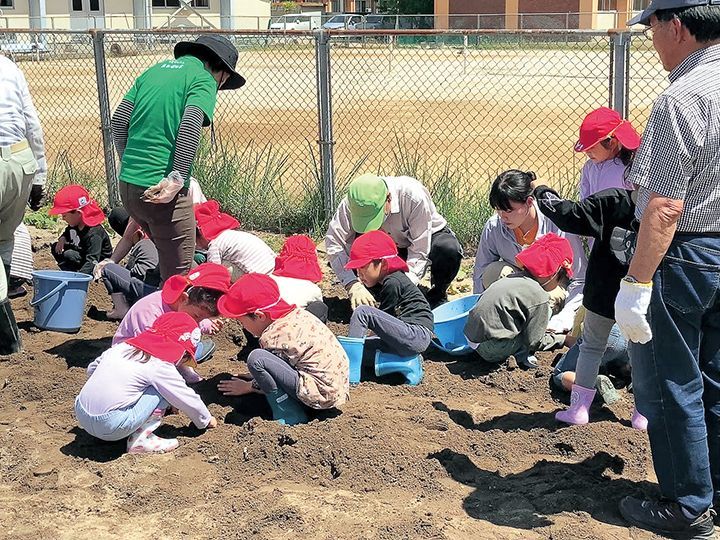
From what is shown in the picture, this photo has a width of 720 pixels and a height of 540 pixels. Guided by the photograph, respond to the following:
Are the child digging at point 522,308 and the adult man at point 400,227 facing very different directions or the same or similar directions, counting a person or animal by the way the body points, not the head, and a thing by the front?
very different directions

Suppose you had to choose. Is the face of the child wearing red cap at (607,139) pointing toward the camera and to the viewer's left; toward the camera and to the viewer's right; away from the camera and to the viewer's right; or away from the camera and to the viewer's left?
toward the camera and to the viewer's left

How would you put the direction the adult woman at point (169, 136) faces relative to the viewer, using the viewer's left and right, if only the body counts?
facing away from the viewer and to the right of the viewer

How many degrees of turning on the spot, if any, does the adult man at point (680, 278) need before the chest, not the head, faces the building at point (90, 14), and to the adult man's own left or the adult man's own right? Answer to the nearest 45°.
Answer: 0° — they already face it

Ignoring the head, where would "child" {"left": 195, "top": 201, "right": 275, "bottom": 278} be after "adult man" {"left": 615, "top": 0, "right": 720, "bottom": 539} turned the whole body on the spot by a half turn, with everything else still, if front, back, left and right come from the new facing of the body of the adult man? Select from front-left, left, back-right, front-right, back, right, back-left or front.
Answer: back

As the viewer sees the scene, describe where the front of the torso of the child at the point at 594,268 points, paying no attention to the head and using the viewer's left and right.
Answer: facing to the left of the viewer

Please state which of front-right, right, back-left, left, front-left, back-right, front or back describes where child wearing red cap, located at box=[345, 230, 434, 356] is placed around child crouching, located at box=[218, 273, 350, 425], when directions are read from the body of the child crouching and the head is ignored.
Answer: back-right

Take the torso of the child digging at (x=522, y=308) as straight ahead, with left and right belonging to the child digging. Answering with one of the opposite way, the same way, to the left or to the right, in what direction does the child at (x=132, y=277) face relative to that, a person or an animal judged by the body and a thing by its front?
the opposite way
